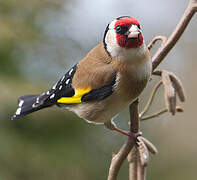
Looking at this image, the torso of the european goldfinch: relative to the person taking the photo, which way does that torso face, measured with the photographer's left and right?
facing the viewer and to the right of the viewer
